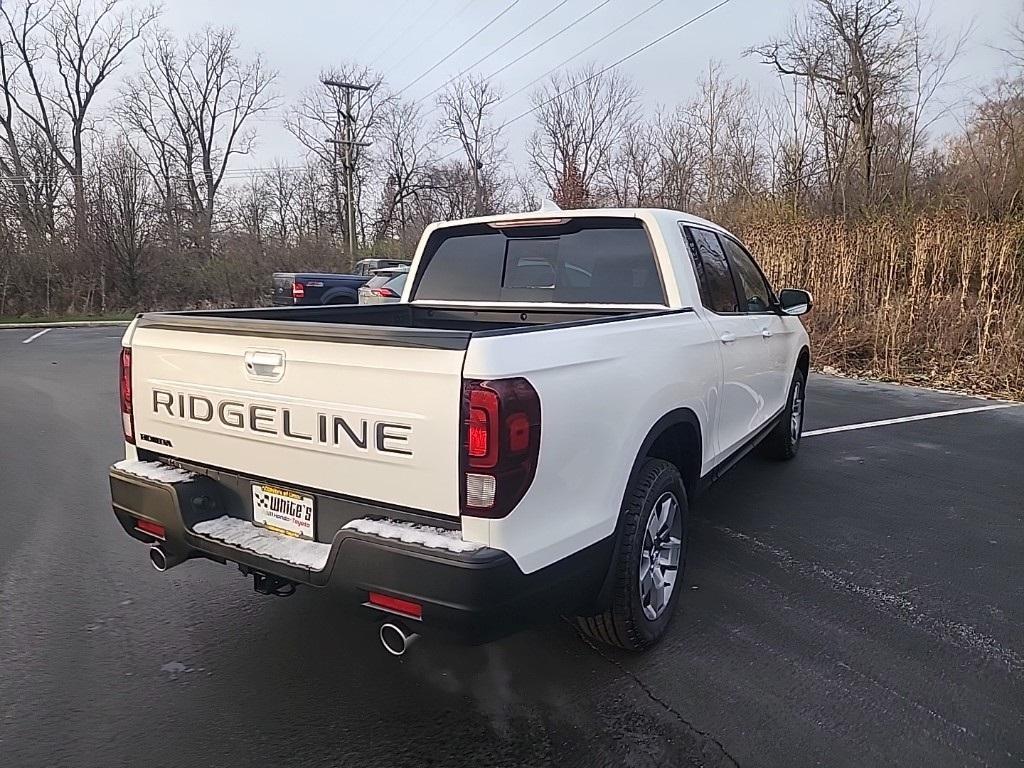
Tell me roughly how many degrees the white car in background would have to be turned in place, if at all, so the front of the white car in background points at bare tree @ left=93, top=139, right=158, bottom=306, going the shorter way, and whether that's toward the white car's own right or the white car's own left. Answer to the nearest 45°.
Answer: approximately 90° to the white car's own left

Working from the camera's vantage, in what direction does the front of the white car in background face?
facing away from the viewer and to the right of the viewer

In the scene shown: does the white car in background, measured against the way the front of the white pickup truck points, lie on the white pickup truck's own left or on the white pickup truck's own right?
on the white pickup truck's own left

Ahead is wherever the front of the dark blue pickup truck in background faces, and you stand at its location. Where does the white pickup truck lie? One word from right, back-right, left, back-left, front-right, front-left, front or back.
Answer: back-right

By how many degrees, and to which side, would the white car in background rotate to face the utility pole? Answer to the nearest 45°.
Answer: approximately 45° to its left

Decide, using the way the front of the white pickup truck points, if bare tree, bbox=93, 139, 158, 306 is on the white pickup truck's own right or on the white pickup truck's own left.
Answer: on the white pickup truck's own left

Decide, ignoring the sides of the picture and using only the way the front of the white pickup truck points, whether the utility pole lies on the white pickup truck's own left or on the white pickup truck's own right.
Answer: on the white pickup truck's own left

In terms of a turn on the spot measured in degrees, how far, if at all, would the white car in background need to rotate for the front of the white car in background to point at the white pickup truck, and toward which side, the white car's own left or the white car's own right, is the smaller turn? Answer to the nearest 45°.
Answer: approximately 135° to the white car's own right

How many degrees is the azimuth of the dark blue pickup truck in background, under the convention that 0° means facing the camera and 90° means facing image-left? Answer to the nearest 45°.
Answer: approximately 225°

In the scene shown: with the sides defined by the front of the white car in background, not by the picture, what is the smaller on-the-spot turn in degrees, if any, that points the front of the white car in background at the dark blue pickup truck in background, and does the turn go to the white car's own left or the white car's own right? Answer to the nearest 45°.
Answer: approximately 45° to the white car's own left
